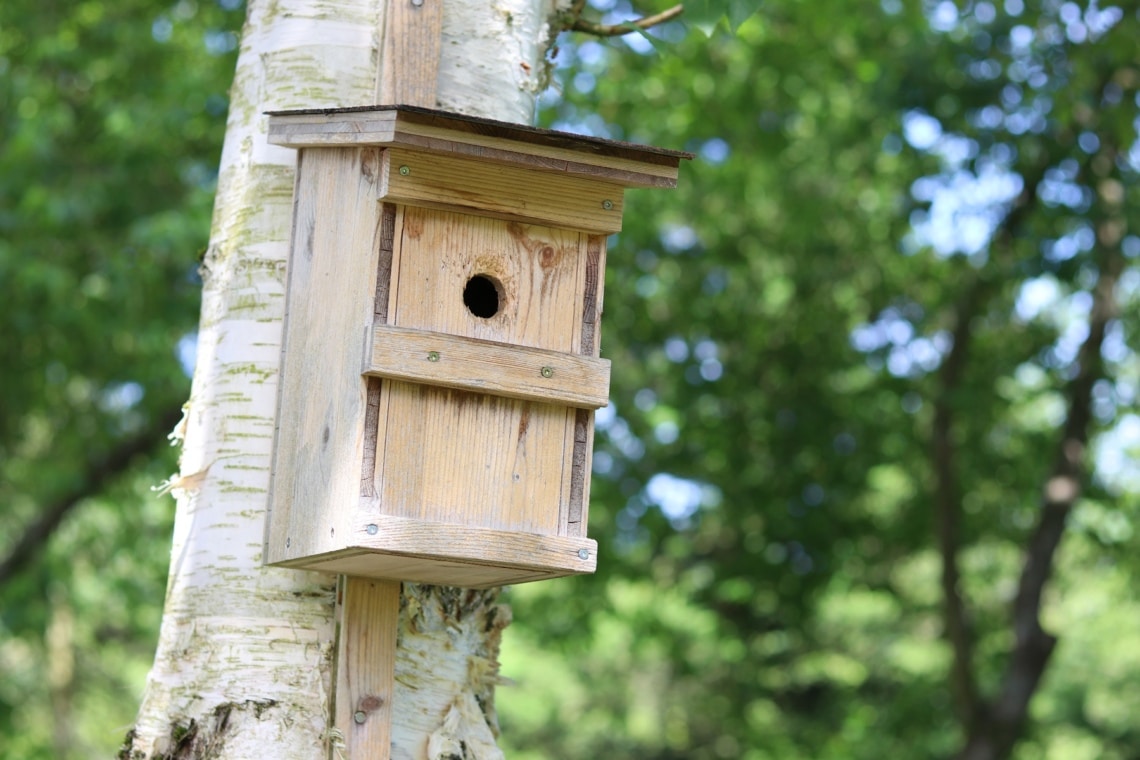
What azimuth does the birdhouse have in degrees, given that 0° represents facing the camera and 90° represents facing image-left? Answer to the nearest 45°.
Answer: approximately 315°

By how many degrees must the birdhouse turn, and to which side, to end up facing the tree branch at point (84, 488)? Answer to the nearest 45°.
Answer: approximately 135° to its left

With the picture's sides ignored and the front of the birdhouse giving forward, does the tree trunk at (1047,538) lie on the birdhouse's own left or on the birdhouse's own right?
on the birdhouse's own left

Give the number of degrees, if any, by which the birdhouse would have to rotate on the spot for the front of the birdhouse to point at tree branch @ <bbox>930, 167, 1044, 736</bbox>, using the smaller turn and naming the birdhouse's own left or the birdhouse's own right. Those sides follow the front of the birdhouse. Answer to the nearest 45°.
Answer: approximately 90° to the birdhouse's own left
